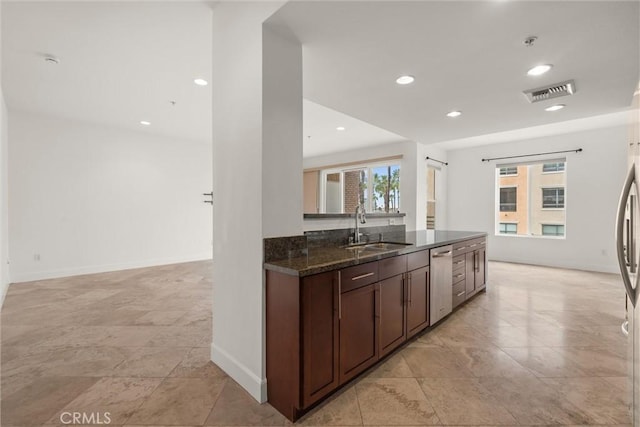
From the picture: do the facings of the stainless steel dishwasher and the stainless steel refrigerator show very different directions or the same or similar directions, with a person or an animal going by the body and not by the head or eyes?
very different directions

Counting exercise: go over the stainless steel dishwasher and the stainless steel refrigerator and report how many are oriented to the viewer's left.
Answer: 1

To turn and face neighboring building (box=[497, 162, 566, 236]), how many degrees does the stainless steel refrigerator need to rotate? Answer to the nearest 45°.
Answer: approximately 90° to its right

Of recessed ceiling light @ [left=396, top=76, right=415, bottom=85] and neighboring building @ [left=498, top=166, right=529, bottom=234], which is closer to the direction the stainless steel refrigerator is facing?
the recessed ceiling light

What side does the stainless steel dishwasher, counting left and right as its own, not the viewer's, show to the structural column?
right

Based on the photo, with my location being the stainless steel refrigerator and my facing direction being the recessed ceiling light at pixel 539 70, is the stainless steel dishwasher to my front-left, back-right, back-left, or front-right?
front-left

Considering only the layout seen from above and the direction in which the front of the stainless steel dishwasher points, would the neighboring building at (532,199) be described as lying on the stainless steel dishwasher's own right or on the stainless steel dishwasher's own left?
on the stainless steel dishwasher's own left

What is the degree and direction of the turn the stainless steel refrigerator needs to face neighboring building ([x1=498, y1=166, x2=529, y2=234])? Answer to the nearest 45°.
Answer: approximately 90° to its right

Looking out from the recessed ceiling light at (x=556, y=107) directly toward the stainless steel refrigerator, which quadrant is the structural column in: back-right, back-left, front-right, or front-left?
front-right

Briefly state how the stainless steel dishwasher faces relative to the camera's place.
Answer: facing the viewer and to the right of the viewer

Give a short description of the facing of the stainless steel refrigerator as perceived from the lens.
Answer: facing to the left of the viewer

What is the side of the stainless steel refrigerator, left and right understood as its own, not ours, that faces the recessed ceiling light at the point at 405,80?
front

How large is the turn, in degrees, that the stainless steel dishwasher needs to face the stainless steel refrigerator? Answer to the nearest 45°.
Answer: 0° — it already faces it

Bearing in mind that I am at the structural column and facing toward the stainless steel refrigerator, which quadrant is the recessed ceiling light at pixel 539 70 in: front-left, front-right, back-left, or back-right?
front-left
